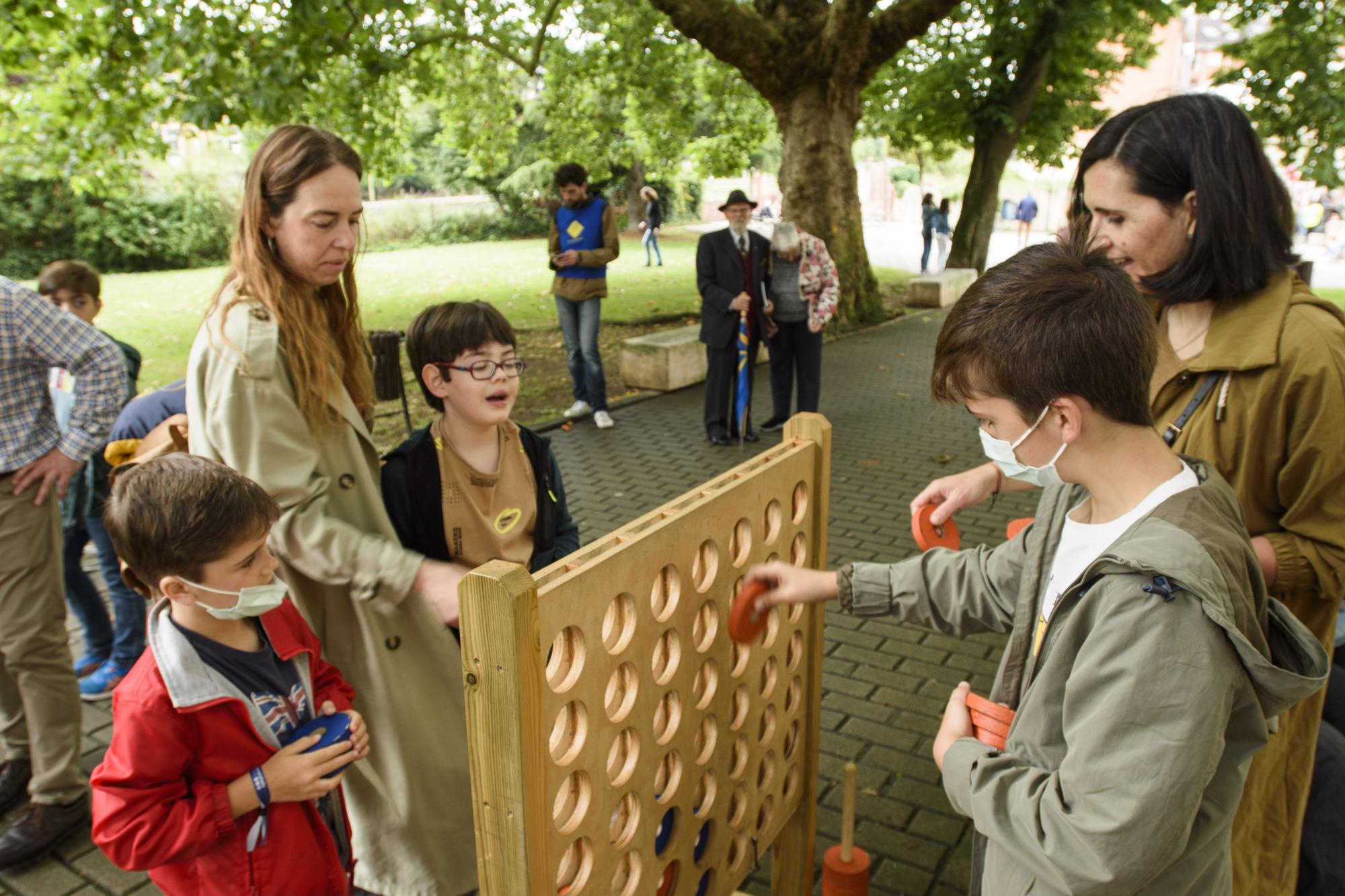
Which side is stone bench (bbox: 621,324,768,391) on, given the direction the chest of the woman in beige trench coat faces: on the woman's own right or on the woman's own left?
on the woman's own left

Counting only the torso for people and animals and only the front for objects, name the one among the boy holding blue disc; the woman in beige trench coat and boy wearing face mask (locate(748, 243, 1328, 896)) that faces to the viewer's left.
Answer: the boy wearing face mask

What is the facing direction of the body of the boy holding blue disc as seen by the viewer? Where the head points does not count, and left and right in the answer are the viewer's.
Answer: facing the viewer and to the right of the viewer

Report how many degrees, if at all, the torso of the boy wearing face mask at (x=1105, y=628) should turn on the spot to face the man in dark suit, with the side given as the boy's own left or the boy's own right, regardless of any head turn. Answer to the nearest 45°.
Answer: approximately 45° to the boy's own right

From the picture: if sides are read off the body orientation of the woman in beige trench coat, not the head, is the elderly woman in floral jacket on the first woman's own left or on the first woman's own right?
on the first woman's own left

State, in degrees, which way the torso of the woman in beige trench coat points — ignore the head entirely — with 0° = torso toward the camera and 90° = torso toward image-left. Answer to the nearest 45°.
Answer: approximately 315°

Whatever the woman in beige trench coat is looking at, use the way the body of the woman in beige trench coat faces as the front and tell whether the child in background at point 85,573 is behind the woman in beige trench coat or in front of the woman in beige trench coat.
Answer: behind

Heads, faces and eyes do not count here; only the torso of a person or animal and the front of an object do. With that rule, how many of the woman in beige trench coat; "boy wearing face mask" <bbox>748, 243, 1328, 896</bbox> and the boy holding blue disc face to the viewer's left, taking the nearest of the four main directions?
1

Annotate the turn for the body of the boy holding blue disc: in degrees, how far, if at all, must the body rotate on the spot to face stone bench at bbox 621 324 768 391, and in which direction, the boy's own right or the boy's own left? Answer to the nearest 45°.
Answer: approximately 90° to the boy's own left

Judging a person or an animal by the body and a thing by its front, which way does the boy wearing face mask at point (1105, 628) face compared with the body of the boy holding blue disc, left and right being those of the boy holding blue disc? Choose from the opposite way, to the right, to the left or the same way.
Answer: the opposite way

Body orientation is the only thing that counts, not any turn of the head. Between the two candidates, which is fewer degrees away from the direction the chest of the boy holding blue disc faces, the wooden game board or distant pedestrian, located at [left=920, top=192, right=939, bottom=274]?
the wooden game board

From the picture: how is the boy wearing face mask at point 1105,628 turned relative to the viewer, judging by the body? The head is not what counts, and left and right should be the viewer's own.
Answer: facing to the left of the viewer

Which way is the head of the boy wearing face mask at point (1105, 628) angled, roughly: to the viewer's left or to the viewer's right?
to the viewer's left

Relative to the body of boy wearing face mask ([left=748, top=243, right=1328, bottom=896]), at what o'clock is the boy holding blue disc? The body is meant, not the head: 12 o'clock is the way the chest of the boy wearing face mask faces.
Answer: The boy holding blue disc is roughly at 12 o'clock from the boy wearing face mask.
